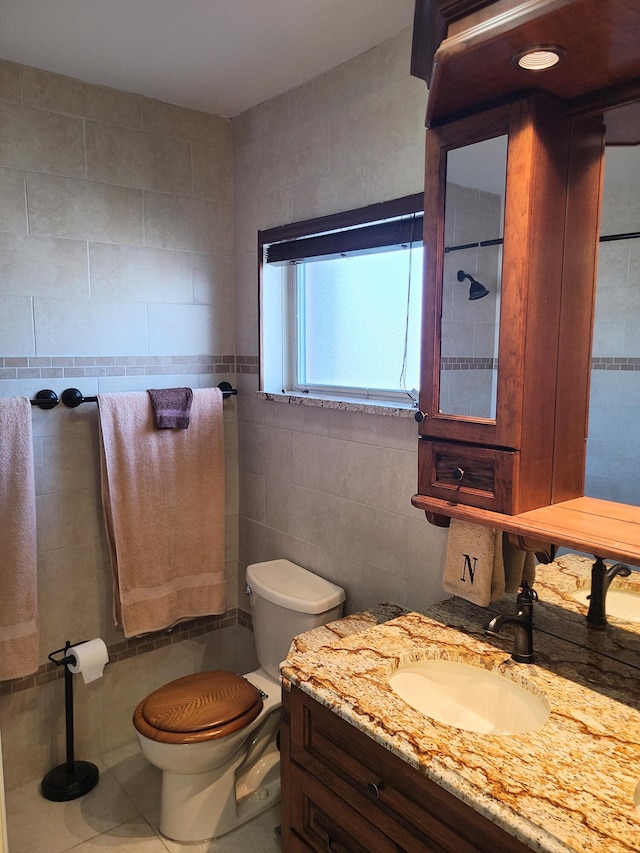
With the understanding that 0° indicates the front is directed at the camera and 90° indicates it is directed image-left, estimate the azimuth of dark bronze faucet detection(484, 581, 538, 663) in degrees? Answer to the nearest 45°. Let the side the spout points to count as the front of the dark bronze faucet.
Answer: approximately 45°

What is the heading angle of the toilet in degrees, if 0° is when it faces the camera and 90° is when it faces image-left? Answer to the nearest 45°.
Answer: approximately 45°

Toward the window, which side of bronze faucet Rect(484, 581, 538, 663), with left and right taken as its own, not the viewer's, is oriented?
right
